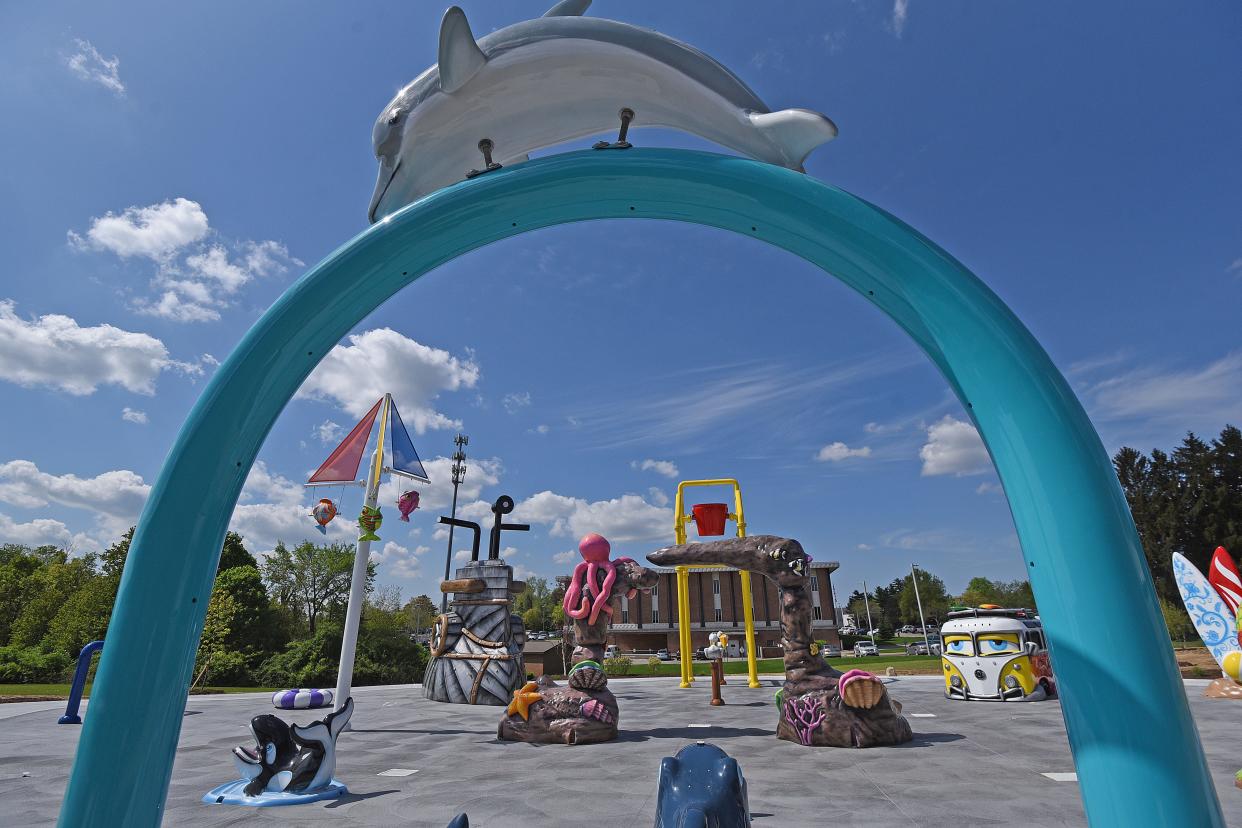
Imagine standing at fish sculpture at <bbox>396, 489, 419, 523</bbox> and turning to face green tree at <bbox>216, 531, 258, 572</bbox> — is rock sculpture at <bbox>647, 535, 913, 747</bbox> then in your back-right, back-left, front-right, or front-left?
back-right

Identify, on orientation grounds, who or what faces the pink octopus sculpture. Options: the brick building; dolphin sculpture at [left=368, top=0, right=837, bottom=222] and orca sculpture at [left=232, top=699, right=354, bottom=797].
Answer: the brick building

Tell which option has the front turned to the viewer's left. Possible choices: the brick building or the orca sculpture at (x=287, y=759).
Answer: the orca sculpture

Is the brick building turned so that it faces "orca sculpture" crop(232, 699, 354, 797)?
yes

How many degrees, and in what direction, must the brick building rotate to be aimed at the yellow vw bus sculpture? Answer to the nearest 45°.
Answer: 0° — it already faces it

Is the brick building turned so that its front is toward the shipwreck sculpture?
yes

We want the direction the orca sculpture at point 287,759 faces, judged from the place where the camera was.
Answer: facing to the left of the viewer

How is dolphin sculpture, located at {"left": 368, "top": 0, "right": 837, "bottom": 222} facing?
to the viewer's left

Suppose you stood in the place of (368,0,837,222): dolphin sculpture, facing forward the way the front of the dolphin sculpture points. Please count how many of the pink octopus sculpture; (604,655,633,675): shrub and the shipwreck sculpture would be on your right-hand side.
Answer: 3

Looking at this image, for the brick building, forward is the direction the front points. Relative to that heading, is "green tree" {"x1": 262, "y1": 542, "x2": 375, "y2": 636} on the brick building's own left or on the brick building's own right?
on the brick building's own right
